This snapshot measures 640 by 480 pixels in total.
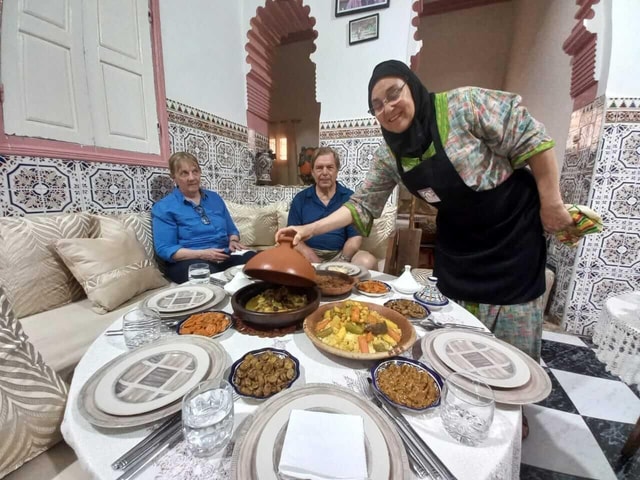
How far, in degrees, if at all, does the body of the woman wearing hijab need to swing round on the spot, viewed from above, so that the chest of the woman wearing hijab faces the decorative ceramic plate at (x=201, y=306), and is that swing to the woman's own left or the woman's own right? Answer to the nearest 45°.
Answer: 0° — they already face it

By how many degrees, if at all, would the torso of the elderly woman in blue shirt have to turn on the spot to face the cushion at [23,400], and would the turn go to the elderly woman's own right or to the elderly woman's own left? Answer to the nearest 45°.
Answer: approximately 45° to the elderly woman's own right

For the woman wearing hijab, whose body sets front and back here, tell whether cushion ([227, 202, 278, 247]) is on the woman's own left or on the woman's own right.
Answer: on the woman's own right

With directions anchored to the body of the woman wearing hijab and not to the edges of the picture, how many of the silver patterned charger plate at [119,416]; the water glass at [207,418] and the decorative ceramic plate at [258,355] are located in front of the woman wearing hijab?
3

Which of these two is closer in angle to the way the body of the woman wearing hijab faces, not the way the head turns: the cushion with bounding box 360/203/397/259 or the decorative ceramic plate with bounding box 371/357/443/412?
the decorative ceramic plate

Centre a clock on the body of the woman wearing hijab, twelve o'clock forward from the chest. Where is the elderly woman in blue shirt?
The elderly woman in blue shirt is roughly at 2 o'clock from the woman wearing hijab.

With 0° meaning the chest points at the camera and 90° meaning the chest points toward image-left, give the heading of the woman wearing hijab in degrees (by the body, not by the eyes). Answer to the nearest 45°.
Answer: approximately 45°

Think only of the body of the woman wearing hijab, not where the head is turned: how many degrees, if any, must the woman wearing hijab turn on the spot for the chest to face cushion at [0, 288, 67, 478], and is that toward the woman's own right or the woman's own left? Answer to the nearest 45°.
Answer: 0° — they already face it

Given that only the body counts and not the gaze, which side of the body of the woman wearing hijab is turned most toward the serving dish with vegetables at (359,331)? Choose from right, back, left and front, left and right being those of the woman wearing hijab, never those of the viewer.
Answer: front

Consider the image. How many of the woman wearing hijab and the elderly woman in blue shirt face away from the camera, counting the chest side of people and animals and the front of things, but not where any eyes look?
0

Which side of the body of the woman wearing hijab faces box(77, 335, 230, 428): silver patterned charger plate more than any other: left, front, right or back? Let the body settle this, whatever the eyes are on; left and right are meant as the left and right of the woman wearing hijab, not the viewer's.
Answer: front

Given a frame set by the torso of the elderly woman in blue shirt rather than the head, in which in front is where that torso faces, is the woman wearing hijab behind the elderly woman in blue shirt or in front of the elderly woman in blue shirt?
in front

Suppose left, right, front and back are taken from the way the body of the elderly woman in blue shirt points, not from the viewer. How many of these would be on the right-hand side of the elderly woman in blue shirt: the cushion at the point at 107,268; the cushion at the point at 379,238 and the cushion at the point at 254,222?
1
